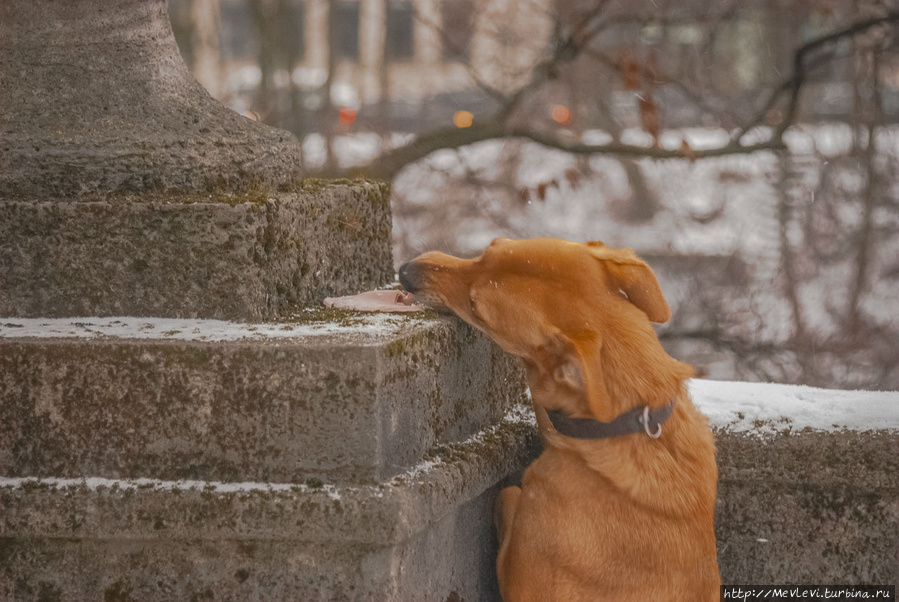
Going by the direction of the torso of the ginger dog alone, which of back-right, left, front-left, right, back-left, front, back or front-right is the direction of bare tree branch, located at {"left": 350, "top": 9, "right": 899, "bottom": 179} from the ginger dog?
front-right

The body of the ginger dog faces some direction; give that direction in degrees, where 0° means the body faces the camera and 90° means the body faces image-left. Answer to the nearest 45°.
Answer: approximately 135°

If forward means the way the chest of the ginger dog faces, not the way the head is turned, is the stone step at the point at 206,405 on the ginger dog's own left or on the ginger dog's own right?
on the ginger dog's own left

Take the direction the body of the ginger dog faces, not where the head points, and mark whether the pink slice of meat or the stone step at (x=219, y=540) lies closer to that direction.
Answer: the pink slice of meat

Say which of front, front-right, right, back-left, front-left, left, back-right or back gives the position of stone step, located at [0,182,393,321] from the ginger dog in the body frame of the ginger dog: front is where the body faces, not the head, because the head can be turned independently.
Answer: front-left

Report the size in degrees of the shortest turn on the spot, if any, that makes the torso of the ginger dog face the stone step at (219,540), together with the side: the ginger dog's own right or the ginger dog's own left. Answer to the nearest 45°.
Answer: approximately 45° to the ginger dog's own left
